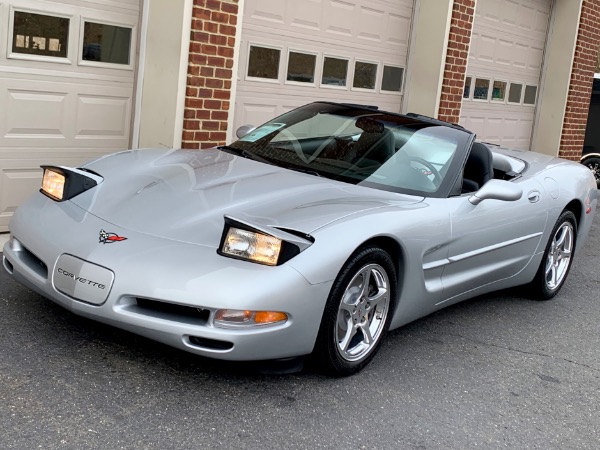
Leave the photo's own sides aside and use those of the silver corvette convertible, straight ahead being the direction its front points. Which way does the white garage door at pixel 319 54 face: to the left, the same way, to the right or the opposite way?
to the left

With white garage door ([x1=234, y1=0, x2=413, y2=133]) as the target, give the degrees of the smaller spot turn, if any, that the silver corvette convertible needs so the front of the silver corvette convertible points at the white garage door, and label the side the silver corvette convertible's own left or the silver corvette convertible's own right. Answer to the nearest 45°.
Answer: approximately 135° to the silver corvette convertible's own right

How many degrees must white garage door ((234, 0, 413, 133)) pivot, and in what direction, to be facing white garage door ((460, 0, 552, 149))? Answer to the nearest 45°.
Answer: approximately 90° to its left

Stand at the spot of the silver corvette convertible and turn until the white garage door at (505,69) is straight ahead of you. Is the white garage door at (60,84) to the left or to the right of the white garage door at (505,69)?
left

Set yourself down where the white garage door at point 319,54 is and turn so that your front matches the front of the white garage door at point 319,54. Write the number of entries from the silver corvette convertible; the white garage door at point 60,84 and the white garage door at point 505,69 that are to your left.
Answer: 1

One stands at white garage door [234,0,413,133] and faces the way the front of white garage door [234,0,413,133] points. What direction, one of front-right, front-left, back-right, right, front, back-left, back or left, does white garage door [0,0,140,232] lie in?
right

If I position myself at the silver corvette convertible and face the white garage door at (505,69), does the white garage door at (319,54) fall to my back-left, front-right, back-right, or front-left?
front-left

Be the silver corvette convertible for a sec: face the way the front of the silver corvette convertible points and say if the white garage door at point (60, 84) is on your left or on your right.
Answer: on your right

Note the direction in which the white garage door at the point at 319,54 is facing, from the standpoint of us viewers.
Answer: facing the viewer and to the right of the viewer

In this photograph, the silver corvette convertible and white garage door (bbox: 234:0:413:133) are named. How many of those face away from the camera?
0
